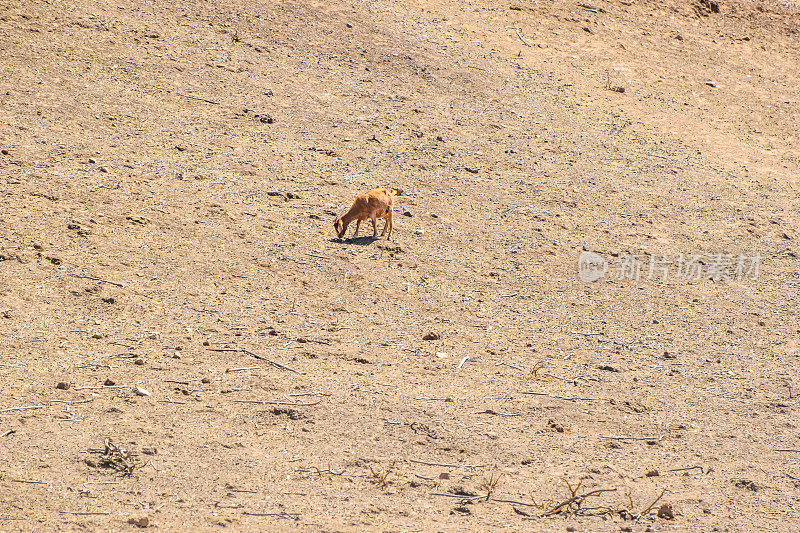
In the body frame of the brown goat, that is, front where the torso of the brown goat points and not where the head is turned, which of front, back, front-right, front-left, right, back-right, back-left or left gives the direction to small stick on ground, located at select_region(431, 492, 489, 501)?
left

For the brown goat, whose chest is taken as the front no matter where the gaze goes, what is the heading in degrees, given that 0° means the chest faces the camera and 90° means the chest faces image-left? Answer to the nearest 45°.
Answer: approximately 90°

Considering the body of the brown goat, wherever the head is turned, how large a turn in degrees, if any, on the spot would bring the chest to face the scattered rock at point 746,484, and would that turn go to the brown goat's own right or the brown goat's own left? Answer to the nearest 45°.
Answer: approximately 135° to the brown goat's own left

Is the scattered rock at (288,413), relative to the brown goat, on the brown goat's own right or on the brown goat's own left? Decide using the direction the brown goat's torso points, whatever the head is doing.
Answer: on the brown goat's own left

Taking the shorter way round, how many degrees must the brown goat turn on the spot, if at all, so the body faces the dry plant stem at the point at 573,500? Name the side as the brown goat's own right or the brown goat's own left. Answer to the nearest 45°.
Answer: approximately 90° to the brown goat's own left

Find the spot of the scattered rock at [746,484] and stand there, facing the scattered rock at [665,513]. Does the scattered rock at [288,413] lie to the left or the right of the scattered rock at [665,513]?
right

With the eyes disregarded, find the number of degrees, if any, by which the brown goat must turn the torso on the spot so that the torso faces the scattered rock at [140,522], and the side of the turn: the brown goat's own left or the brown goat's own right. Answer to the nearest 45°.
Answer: approximately 90° to the brown goat's own left
